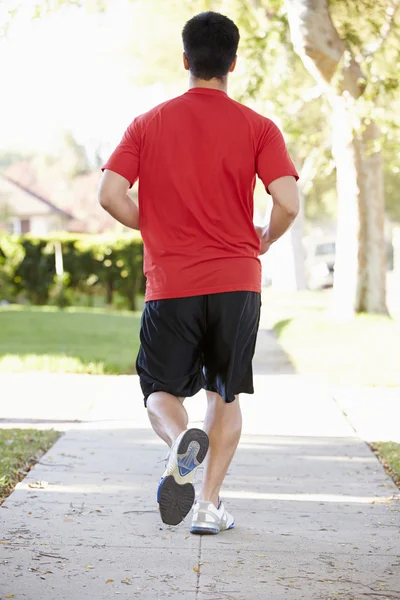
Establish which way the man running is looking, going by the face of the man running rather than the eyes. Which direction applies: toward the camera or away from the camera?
away from the camera

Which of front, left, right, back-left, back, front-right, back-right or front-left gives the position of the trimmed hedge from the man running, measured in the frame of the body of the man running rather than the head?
front

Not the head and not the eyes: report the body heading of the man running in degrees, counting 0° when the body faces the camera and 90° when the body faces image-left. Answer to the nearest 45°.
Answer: approximately 180°

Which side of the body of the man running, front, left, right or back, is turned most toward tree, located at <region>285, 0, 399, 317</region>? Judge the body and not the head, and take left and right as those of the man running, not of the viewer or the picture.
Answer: front

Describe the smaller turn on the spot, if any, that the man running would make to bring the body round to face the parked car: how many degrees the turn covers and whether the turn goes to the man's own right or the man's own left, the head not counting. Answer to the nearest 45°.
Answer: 0° — they already face it
